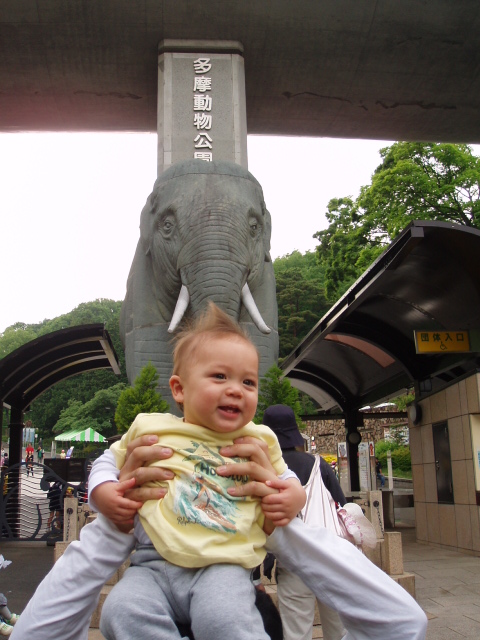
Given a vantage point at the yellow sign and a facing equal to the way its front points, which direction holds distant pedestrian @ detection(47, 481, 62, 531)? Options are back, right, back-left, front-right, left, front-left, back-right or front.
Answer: right

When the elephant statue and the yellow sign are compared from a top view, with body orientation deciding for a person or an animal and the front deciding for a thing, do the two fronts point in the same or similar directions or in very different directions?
same or similar directions

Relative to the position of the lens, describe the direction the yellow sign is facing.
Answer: facing the viewer

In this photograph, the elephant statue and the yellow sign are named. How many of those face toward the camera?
2

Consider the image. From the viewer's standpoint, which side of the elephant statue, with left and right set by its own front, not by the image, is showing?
front

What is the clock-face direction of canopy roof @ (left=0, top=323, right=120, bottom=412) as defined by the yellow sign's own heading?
The canopy roof is roughly at 3 o'clock from the yellow sign.

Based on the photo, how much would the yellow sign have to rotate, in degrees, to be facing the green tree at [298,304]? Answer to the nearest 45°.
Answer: approximately 180°
